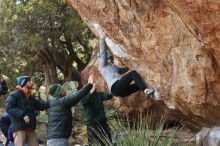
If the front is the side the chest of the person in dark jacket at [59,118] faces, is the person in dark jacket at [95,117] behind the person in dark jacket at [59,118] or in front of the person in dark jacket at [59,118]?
in front

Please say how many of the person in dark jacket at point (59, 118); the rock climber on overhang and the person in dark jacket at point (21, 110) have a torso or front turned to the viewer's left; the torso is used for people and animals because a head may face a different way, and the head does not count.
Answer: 0

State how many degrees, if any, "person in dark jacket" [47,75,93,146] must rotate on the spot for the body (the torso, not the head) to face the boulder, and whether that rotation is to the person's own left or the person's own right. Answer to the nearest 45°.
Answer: approximately 45° to the person's own right

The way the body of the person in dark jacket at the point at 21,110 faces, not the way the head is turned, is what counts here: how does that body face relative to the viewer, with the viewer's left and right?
facing the viewer and to the right of the viewer

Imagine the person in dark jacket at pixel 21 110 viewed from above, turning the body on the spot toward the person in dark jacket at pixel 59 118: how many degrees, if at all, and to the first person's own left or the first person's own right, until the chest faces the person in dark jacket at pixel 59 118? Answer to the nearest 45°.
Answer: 0° — they already face them

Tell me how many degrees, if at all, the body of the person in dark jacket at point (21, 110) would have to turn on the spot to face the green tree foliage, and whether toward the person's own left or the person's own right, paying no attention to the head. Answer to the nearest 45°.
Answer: approximately 135° to the person's own left

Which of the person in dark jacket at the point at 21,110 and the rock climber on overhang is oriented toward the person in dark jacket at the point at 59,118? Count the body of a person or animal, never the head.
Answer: the person in dark jacket at the point at 21,110

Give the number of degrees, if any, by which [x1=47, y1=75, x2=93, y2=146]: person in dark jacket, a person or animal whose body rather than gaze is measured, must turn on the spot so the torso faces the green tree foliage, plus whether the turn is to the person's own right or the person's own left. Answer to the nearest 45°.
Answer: approximately 45° to the person's own left

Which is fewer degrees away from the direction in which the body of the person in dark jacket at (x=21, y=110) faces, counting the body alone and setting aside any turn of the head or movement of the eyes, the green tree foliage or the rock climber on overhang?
the rock climber on overhang

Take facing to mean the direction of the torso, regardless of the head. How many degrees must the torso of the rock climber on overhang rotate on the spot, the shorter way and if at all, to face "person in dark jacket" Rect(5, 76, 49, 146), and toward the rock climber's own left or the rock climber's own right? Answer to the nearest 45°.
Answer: approximately 180°

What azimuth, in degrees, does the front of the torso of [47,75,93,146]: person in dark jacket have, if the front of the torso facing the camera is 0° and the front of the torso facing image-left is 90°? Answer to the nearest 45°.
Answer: approximately 225°

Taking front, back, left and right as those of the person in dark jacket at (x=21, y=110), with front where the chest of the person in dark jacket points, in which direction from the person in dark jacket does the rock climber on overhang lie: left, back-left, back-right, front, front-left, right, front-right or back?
front-left

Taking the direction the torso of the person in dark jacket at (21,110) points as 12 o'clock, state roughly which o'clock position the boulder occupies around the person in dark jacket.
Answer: The boulder is roughly at 11 o'clock from the person in dark jacket.
